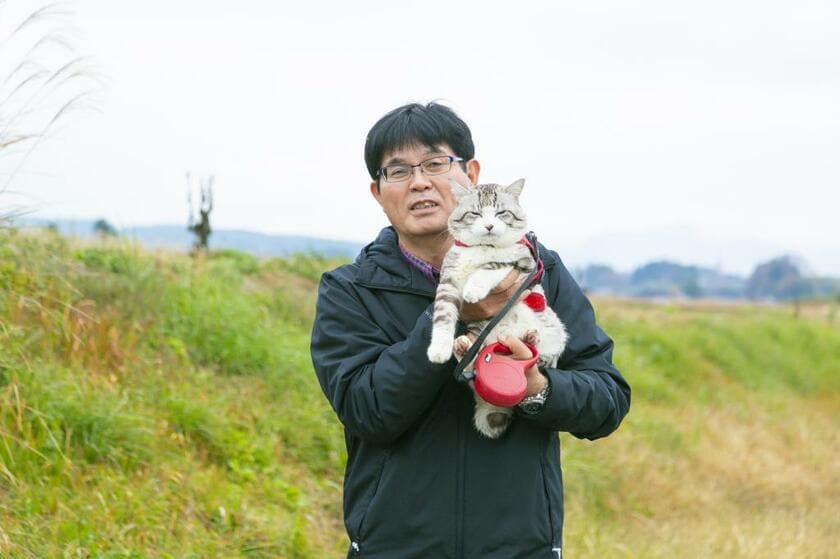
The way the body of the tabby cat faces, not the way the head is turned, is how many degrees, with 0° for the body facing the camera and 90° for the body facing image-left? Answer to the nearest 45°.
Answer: approximately 0°
